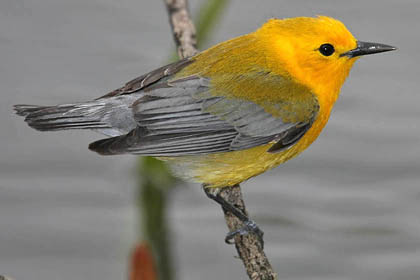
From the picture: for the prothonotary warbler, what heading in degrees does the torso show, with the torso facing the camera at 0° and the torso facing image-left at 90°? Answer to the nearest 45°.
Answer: approximately 270°
